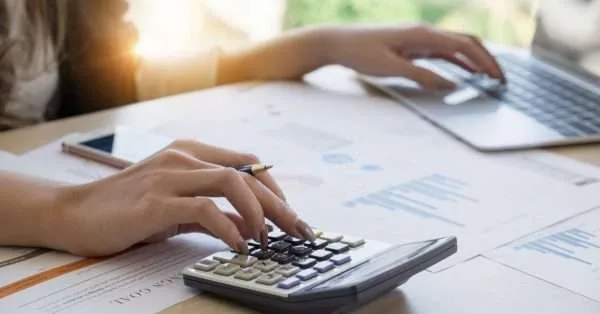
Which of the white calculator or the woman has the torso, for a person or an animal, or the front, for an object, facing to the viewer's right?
the woman

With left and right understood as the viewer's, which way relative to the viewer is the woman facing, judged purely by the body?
facing to the right of the viewer

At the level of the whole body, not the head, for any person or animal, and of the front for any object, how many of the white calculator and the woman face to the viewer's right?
1

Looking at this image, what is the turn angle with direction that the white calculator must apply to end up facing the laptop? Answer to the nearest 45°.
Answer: approximately 90° to its right

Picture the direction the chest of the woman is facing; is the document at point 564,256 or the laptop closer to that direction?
the laptop
